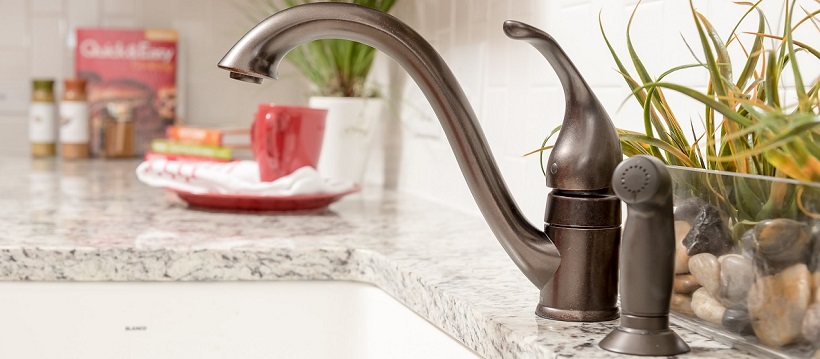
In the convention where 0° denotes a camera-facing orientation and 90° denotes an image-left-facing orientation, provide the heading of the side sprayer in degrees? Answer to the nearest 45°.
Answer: approximately 45°

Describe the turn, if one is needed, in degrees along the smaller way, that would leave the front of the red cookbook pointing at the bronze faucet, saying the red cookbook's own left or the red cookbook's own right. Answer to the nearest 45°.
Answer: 0° — it already faces it

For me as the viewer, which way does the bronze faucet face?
facing to the left of the viewer

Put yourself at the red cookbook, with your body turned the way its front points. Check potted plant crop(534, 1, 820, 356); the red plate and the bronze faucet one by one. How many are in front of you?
3

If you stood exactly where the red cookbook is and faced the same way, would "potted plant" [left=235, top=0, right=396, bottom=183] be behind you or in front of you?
in front

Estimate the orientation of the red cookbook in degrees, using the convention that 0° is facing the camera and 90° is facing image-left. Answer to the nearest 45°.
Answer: approximately 0°

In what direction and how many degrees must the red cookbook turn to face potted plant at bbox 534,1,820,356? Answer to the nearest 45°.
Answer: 0° — it already faces it

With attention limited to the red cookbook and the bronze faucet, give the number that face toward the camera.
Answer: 1

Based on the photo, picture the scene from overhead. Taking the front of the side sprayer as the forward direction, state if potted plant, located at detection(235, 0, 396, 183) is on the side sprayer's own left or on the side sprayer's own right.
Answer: on the side sprayer's own right
